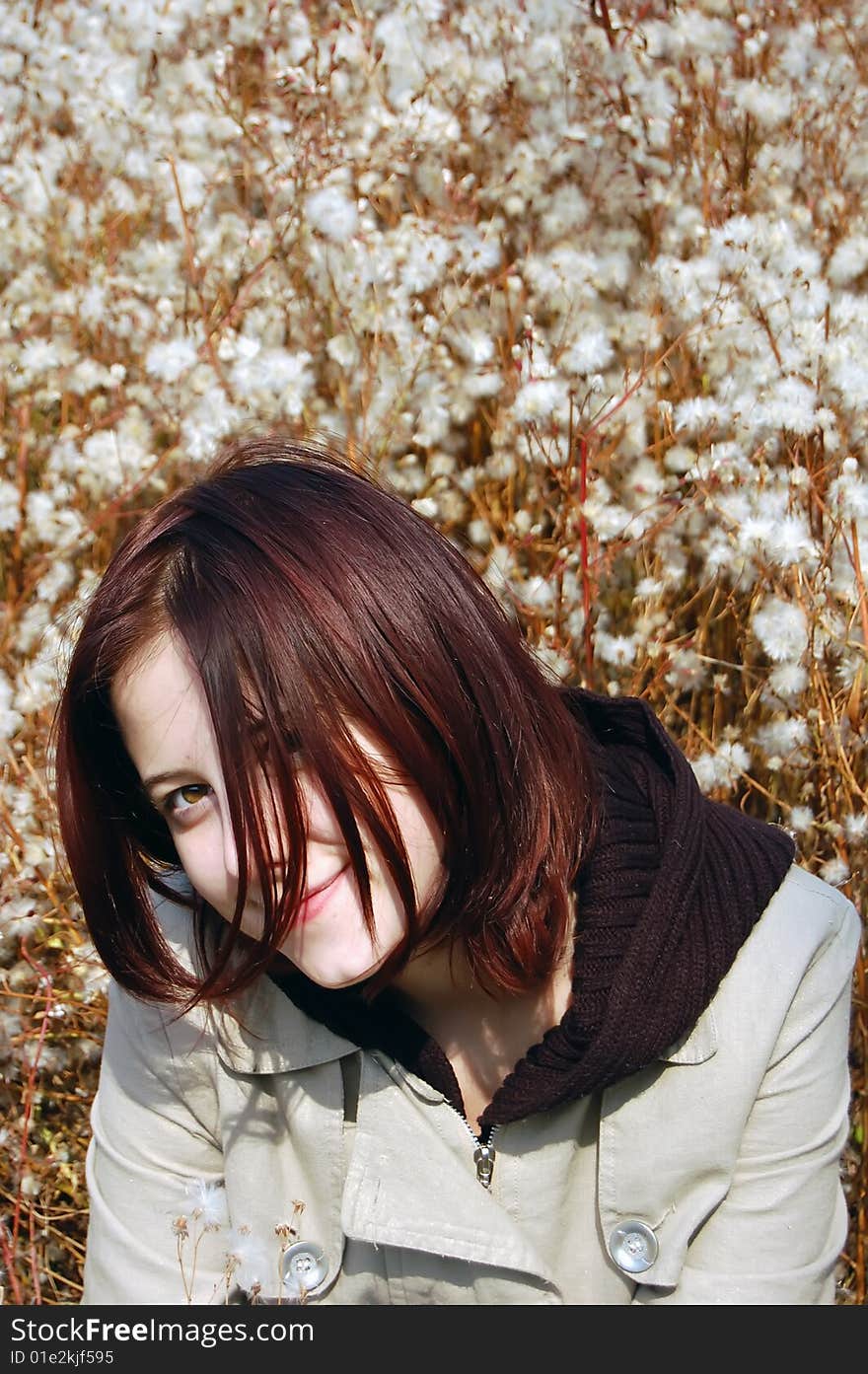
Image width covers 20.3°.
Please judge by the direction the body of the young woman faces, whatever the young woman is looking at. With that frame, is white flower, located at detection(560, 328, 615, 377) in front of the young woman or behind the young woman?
behind

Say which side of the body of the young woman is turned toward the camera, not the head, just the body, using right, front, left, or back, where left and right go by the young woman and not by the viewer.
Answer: front

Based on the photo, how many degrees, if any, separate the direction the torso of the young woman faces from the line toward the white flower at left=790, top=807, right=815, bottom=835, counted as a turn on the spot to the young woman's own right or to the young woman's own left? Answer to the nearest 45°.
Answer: approximately 135° to the young woman's own left

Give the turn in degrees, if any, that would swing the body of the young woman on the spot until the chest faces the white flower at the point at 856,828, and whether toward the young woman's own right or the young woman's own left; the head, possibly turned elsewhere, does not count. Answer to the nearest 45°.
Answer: approximately 135° to the young woman's own left

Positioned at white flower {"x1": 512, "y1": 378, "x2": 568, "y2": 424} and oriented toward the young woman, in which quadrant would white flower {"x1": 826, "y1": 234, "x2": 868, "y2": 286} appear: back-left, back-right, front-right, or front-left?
back-left
